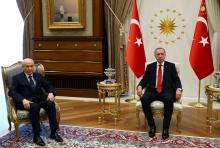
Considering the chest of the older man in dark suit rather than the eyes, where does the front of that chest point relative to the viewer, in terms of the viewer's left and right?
facing the viewer and to the right of the viewer

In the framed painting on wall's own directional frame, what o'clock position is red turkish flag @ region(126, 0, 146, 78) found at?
The red turkish flag is roughly at 10 o'clock from the framed painting on wall.

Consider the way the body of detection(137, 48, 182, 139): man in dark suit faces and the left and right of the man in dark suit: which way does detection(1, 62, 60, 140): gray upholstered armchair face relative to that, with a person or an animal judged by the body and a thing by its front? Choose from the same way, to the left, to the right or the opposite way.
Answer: to the left

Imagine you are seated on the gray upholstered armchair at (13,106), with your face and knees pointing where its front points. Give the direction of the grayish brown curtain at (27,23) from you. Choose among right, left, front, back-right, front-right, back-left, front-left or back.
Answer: back-left

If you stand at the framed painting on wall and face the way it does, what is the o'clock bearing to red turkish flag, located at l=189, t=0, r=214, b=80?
The red turkish flag is roughly at 10 o'clock from the framed painting on wall.

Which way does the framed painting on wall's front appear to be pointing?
toward the camera

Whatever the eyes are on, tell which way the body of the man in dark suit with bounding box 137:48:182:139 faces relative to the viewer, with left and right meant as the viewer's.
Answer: facing the viewer

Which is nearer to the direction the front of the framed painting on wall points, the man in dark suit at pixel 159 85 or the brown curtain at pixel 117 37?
the man in dark suit

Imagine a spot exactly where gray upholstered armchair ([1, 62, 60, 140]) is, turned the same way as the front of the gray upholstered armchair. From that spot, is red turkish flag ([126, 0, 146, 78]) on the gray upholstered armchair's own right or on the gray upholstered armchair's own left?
on the gray upholstered armchair's own left

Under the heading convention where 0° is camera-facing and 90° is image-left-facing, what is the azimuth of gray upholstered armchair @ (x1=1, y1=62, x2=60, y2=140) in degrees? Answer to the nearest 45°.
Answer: approximately 315°

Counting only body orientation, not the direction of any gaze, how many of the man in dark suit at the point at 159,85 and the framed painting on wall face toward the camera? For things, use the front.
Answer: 2

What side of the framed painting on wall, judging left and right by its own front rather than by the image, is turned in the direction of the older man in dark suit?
front

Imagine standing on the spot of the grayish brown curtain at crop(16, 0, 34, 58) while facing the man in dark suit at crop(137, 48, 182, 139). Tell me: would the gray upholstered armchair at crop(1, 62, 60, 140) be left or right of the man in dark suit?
right
